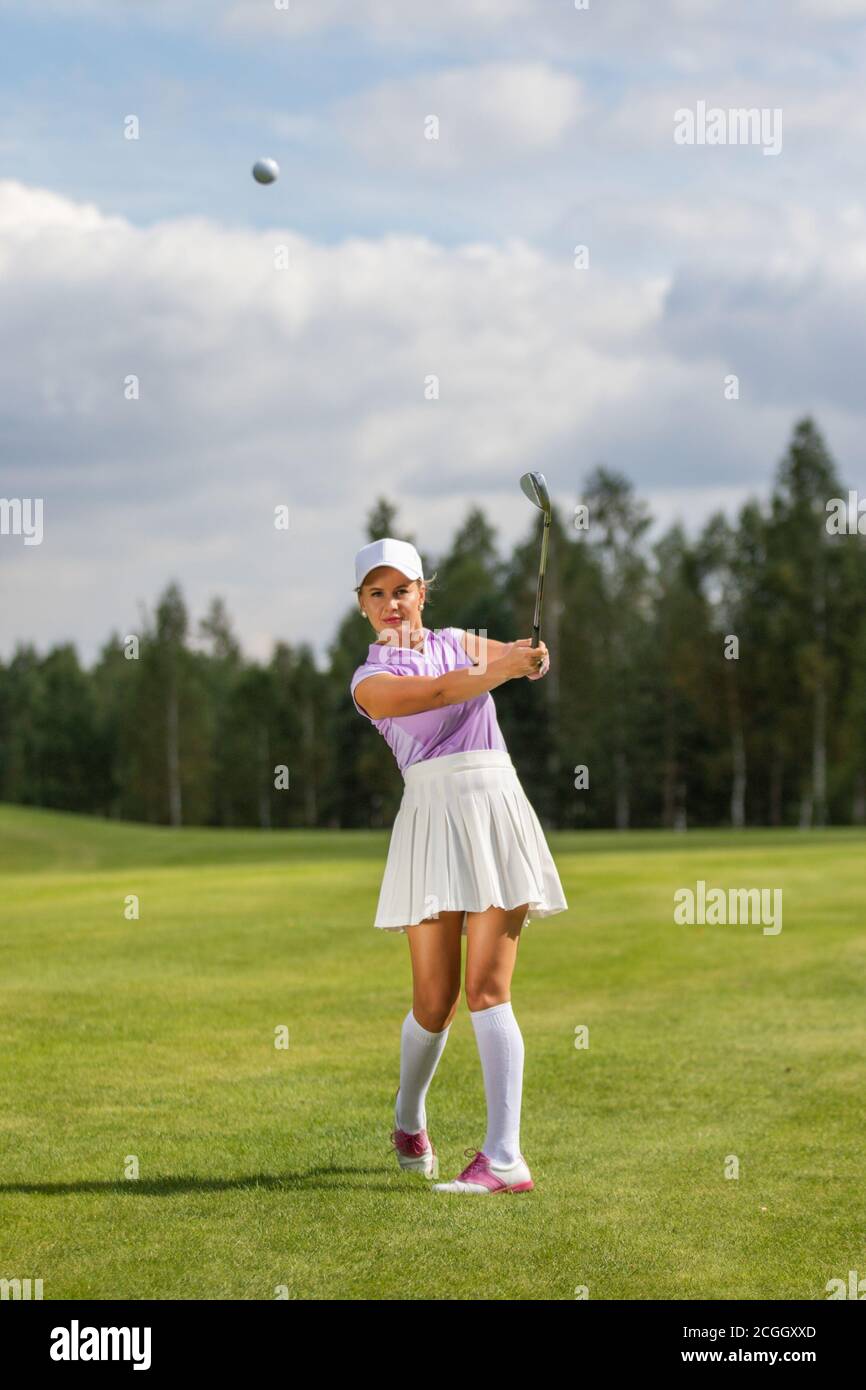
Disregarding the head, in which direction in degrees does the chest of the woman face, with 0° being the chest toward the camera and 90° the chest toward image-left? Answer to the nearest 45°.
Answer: approximately 0°
